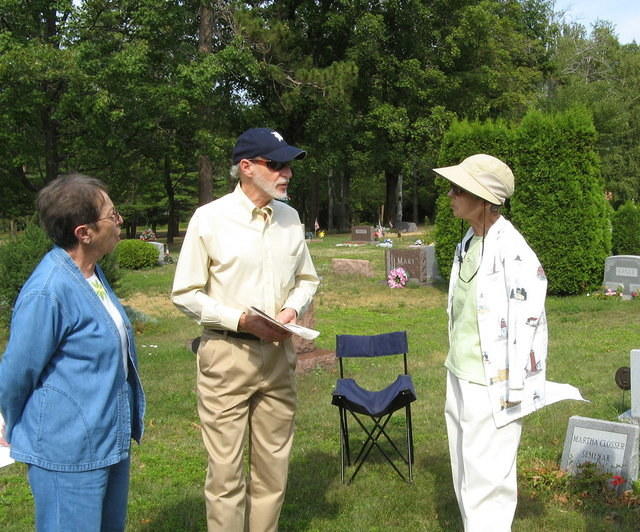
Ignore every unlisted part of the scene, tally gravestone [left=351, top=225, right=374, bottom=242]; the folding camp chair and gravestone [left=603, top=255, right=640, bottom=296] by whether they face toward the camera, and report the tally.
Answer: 3

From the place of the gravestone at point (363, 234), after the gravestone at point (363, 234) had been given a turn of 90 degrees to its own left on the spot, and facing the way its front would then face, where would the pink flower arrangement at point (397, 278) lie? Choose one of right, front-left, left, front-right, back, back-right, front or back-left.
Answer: right

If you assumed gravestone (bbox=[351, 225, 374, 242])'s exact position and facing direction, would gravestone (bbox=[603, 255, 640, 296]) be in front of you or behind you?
in front

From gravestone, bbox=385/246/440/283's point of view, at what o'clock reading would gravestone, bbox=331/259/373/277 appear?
gravestone, bbox=331/259/373/277 is roughly at 3 o'clock from gravestone, bbox=385/246/440/283.

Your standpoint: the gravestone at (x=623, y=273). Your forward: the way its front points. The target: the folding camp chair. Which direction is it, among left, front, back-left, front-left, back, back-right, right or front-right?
front

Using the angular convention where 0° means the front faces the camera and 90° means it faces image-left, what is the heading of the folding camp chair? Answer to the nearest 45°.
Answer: approximately 0°

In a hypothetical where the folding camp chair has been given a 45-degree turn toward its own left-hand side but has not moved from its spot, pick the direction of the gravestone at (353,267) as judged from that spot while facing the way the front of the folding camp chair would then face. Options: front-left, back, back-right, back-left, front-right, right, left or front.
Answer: back-left

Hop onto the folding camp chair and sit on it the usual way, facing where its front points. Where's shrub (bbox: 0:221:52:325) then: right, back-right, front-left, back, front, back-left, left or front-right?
back-right

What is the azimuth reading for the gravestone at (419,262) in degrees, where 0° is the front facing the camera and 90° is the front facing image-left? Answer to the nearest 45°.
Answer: approximately 45°

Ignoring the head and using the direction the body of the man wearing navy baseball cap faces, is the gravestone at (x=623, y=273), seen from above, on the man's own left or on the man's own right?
on the man's own left

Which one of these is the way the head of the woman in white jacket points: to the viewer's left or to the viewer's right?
to the viewer's left

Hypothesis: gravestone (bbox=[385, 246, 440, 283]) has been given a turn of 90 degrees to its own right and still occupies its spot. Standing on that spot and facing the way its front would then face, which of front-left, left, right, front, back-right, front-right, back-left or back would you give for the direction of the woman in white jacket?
back-left

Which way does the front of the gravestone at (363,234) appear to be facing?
toward the camera

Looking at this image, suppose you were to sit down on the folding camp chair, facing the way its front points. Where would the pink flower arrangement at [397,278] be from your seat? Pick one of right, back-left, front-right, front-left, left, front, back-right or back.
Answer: back

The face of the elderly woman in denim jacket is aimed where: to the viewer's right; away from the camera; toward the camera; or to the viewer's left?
to the viewer's right

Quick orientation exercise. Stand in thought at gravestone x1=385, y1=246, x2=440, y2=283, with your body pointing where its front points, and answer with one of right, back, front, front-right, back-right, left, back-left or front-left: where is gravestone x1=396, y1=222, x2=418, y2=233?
back-right

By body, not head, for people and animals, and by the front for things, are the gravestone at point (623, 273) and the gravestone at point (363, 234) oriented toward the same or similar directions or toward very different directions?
same or similar directions

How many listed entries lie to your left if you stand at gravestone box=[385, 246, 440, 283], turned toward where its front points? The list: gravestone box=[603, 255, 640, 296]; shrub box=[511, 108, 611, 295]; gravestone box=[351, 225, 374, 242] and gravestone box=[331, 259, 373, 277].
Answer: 2

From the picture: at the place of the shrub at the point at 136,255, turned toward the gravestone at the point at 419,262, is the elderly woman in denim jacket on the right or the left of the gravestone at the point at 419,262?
right

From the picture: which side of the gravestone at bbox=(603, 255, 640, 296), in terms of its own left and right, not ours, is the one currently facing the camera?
front

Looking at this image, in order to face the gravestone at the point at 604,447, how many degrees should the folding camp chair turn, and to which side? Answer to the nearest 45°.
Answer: approximately 90° to its left

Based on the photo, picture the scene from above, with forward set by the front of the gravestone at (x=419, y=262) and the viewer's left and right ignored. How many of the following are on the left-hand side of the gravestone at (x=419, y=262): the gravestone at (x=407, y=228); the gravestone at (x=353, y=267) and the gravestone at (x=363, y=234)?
0
